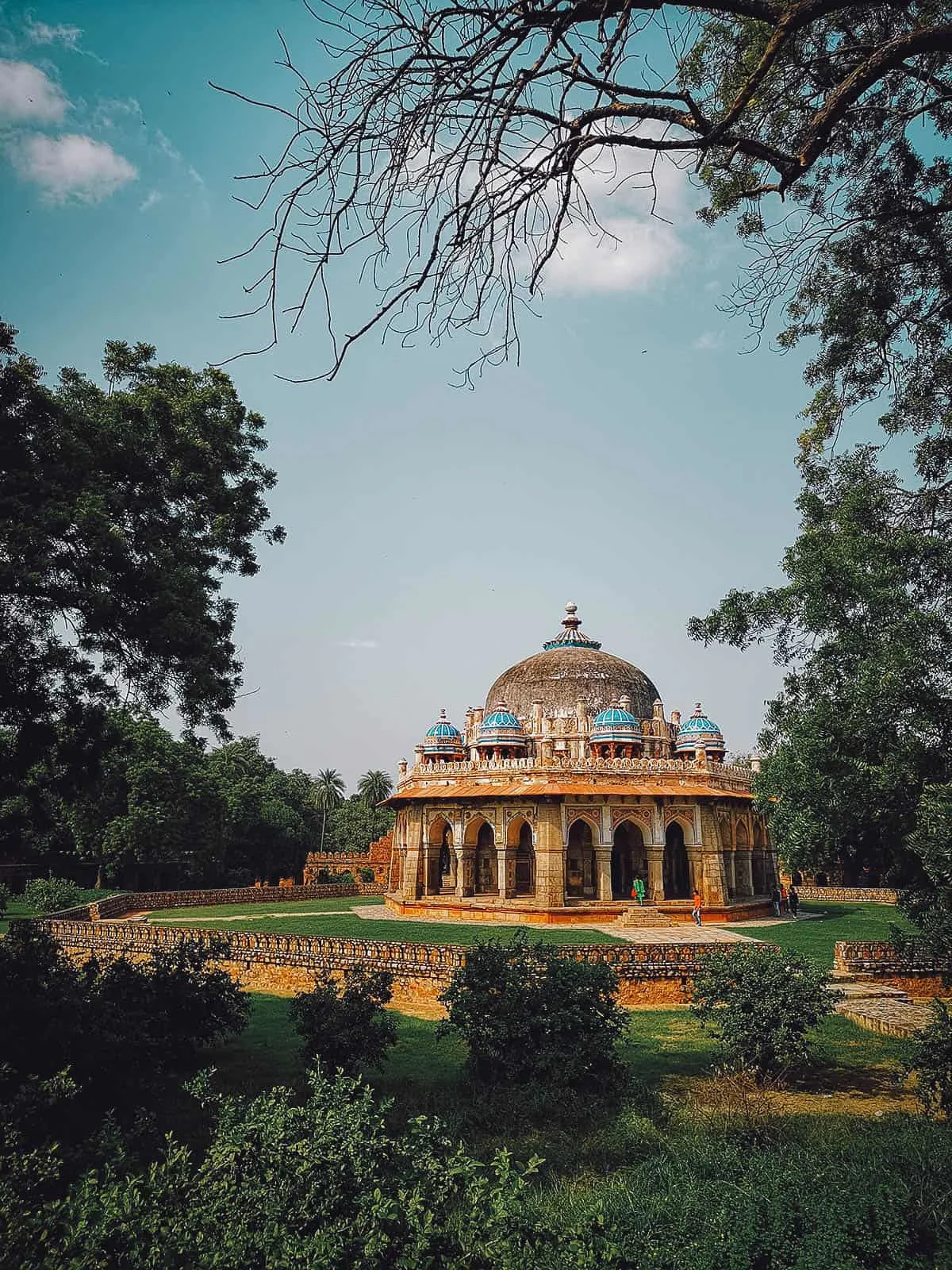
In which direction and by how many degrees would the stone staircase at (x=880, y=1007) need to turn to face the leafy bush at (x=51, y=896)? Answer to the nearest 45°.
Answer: approximately 90° to its right

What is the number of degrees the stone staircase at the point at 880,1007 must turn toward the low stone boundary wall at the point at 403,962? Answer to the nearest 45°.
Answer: approximately 90° to its right

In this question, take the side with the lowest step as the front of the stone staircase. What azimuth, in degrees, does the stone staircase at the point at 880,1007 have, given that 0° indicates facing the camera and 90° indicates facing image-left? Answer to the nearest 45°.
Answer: approximately 0°

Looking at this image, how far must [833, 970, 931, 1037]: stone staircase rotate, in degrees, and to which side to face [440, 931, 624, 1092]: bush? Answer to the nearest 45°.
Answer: approximately 45° to its right

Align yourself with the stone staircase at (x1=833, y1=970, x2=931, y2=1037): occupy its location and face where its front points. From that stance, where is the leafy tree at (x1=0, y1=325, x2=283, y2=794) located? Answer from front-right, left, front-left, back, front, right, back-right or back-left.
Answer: back-right

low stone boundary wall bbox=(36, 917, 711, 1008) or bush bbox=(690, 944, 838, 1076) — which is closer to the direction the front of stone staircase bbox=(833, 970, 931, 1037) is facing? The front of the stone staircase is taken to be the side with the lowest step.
the bush

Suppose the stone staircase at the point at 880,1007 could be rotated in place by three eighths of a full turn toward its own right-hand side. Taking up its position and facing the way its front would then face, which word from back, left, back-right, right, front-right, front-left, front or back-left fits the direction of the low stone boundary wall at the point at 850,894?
front-right

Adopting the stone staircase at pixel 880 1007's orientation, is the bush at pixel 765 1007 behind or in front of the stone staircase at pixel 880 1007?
in front

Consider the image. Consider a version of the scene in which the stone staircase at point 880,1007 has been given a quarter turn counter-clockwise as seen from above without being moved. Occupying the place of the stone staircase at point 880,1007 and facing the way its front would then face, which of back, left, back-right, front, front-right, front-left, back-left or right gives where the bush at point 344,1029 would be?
back-right

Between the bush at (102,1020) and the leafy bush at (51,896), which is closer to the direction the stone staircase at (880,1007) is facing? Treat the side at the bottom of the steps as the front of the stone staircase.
the bush at (102,1020)

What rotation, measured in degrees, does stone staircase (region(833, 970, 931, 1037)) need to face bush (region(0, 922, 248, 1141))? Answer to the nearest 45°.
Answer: approximately 45° to its right

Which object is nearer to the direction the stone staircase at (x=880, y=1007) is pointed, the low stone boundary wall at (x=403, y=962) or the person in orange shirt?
the low stone boundary wall
